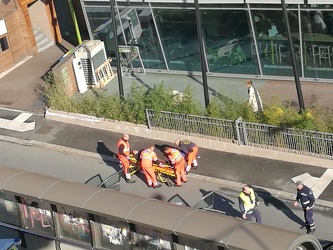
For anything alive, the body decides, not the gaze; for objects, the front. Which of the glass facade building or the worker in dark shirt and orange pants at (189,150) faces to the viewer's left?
the worker in dark shirt and orange pants

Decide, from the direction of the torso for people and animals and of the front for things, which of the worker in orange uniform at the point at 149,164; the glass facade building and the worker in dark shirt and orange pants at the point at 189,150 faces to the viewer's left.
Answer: the worker in dark shirt and orange pants at the point at 189,150

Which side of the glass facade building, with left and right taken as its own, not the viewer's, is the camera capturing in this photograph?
front

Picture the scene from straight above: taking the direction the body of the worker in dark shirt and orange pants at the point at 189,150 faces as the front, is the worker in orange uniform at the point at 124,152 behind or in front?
in front

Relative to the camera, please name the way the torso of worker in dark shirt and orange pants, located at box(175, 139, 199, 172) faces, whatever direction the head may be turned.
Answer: to the viewer's left

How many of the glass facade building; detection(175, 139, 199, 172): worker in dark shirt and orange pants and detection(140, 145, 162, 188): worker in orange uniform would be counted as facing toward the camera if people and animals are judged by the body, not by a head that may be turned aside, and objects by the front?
1

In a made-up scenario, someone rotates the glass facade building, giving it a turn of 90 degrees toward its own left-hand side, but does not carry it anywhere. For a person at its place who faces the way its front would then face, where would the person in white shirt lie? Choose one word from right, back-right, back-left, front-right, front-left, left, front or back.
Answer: right

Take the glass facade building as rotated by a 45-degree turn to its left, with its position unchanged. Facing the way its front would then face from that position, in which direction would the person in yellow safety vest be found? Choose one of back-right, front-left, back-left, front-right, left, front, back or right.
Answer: front-right

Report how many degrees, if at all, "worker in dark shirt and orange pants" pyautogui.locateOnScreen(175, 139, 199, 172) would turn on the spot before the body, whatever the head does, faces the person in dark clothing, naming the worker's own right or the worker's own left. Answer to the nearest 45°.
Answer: approximately 135° to the worker's own left

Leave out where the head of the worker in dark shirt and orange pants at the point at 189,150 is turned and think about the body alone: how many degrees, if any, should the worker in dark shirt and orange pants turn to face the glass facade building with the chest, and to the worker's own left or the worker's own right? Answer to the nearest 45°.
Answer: approximately 90° to the worker's own right

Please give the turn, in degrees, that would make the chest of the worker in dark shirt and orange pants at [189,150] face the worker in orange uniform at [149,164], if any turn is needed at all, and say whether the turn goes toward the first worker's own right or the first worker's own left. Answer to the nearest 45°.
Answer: approximately 45° to the first worker's own left

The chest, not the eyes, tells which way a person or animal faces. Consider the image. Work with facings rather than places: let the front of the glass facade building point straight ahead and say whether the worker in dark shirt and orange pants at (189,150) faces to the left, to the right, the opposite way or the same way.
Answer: to the right

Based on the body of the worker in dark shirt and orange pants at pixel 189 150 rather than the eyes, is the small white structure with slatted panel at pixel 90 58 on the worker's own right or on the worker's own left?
on the worker's own right

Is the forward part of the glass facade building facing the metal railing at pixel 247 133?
yes

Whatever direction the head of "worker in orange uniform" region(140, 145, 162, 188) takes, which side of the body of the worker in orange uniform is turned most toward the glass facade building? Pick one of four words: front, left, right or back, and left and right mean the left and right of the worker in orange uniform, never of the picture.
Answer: front
